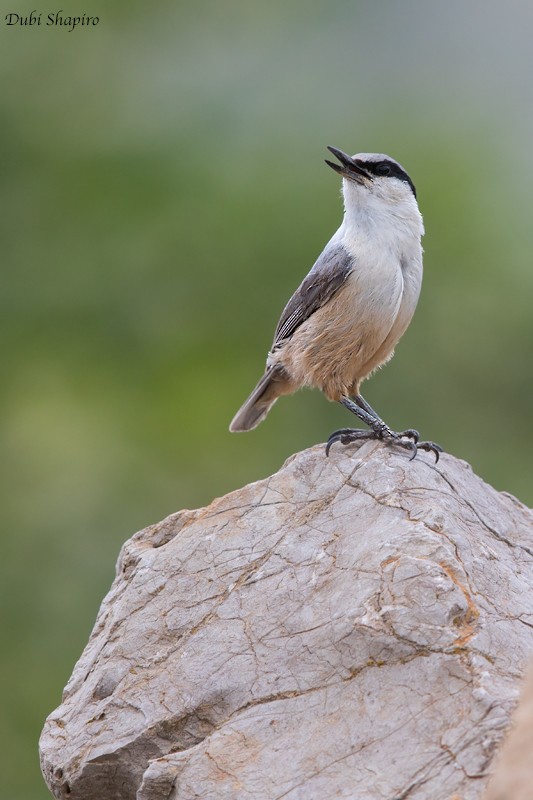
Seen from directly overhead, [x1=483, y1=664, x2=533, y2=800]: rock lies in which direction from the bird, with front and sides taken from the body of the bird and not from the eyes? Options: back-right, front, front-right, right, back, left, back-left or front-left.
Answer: front-right

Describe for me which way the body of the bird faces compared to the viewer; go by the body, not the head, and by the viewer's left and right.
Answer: facing the viewer and to the right of the viewer
